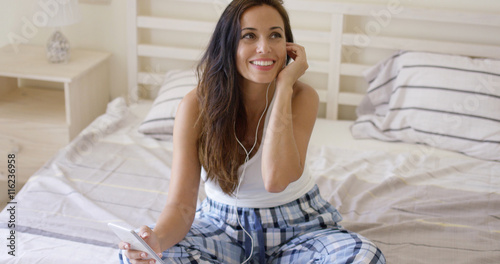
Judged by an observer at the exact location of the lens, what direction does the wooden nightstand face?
facing the viewer and to the left of the viewer

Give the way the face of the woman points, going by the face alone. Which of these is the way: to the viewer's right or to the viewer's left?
to the viewer's right

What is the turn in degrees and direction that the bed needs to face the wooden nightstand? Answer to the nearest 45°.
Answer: approximately 90° to its right

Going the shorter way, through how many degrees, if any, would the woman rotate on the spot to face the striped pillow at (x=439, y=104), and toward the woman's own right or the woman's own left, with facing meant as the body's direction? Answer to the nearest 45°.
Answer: approximately 135° to the woman's own left

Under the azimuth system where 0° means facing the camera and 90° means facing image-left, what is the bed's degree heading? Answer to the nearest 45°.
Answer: approximately 0°

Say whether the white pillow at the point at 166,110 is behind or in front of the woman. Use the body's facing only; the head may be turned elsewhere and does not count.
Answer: behind
